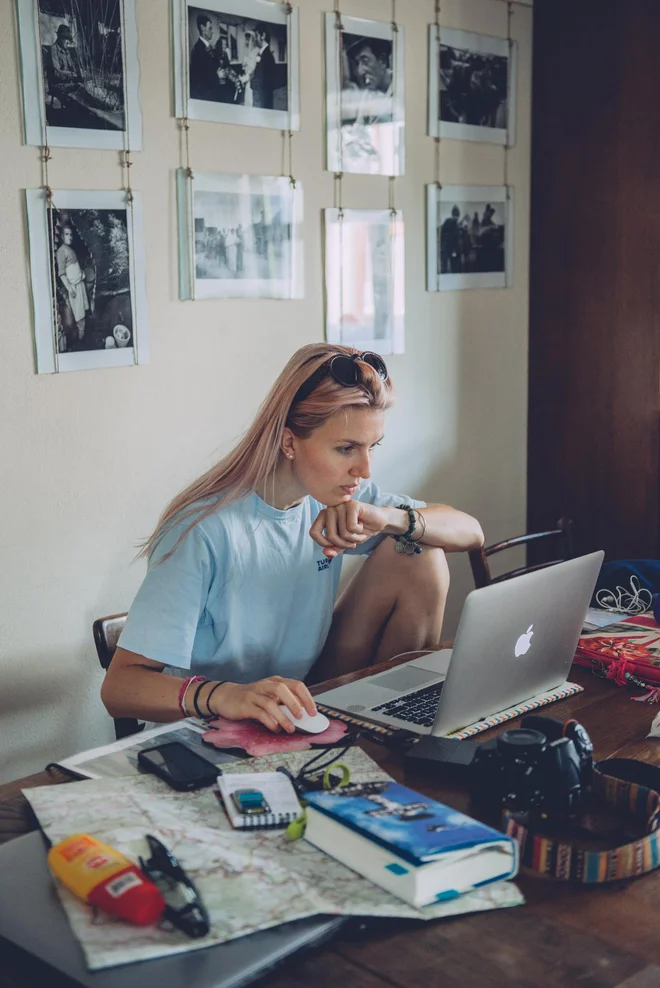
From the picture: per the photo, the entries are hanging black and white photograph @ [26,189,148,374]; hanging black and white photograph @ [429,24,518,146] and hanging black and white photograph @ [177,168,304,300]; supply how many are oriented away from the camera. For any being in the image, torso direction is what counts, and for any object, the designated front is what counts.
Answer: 0

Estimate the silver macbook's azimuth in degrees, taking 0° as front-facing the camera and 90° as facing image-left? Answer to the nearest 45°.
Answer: approximately 135°

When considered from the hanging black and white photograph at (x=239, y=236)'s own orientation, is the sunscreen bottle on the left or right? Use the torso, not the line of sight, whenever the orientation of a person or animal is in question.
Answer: on its right

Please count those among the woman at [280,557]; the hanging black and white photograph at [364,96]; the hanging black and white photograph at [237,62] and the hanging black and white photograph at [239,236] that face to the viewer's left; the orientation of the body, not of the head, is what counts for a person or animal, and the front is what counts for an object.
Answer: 0

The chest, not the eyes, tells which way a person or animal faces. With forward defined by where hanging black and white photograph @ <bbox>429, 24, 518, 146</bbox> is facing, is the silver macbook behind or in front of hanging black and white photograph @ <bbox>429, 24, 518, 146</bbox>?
in front

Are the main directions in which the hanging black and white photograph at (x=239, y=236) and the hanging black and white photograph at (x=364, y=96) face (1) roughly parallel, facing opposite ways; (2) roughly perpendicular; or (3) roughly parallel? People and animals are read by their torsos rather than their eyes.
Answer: roughly parallel

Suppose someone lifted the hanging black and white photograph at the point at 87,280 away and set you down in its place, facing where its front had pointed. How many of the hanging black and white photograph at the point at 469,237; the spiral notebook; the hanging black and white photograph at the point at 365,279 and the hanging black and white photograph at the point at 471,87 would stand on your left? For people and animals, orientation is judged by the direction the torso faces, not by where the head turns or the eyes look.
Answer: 3

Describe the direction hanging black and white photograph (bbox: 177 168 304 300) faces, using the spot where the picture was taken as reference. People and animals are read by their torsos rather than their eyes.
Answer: facing the viewer and to the right of the viewer

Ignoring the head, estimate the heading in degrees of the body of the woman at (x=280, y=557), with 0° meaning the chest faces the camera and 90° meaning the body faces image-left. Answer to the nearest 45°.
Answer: approximately 315°

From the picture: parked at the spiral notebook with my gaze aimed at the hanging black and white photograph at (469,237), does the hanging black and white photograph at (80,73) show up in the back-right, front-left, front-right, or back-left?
front-left

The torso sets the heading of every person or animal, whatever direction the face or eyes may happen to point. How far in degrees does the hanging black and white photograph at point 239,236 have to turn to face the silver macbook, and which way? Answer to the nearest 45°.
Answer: approximately 45° to its right

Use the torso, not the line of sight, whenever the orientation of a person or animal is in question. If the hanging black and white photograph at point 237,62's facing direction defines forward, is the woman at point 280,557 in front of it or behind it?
in front

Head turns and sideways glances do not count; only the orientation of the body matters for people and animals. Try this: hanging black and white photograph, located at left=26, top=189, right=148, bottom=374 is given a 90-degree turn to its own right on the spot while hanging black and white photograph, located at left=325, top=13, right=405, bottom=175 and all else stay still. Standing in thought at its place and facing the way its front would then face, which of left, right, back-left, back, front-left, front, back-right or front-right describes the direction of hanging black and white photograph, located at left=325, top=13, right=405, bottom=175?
back

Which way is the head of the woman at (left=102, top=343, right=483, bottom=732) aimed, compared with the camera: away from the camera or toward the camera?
toward the camera

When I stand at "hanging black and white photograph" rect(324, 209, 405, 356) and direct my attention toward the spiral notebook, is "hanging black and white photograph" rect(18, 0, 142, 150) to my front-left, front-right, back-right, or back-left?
front-right
